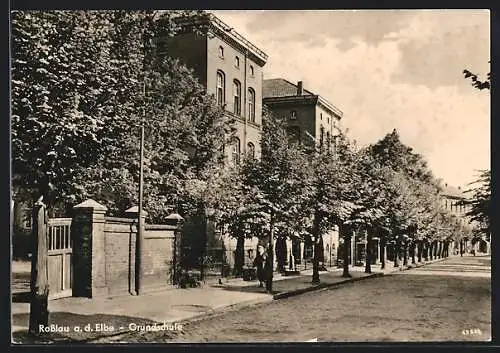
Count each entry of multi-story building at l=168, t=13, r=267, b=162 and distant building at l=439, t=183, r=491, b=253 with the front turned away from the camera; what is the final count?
0

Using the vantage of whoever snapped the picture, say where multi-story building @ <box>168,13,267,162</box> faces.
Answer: facing the viewer and to the right of the viewer

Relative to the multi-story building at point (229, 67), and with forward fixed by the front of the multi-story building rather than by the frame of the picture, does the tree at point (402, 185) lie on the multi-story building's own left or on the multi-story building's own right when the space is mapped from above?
on the multi-story building's own left

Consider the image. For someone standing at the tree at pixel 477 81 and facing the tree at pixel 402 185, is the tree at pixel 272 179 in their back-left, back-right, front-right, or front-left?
front-left

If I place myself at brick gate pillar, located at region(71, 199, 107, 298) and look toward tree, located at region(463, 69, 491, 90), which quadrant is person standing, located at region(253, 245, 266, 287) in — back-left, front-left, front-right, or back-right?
front-left
